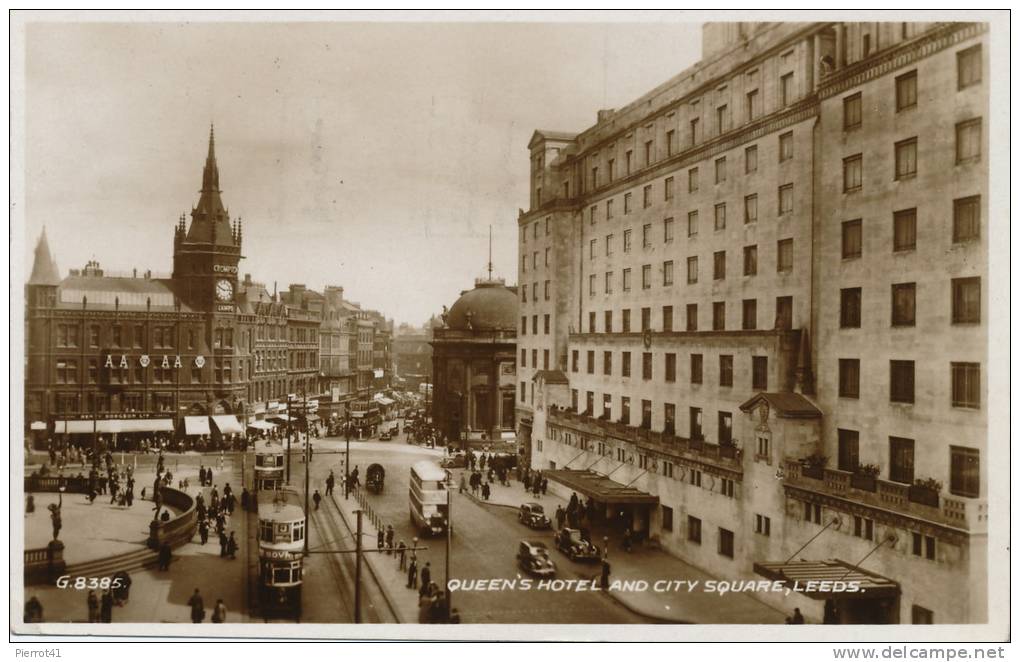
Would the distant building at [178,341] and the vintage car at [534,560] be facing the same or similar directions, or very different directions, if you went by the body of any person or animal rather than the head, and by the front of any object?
same or similar directions

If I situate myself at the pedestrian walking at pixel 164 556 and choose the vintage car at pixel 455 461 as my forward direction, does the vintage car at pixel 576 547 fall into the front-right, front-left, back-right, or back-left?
front-right

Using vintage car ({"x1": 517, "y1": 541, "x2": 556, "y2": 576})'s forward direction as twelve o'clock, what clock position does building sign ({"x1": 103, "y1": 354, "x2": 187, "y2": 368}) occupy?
The building sign is roughly at 5 o'clock from the vintage car.

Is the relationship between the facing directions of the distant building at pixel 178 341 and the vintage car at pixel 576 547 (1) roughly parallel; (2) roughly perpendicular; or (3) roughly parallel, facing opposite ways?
roughly parallel

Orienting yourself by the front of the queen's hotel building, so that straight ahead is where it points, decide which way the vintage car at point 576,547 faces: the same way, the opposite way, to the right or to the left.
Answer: to the left

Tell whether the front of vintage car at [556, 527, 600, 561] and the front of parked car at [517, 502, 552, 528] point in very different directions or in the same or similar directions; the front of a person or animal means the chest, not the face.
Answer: same or similar directions

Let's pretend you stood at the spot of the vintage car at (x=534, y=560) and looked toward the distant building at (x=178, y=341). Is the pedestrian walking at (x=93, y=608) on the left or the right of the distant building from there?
left

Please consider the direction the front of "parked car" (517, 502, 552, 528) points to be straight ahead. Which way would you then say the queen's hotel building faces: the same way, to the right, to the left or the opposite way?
to the right

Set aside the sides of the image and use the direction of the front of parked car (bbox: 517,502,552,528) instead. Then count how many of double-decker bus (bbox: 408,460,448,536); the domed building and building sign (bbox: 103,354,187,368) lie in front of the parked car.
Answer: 0

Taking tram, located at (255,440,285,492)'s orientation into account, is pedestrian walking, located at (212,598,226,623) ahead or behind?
ahead

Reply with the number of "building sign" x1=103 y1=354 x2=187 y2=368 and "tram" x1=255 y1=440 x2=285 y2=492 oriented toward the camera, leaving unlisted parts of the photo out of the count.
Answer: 2

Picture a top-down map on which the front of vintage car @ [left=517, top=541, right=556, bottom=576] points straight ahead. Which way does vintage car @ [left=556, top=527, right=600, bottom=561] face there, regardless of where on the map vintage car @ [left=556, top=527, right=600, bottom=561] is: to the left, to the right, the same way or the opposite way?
the same way

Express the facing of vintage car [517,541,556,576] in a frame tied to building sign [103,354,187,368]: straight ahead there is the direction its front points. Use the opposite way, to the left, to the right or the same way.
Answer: the same way

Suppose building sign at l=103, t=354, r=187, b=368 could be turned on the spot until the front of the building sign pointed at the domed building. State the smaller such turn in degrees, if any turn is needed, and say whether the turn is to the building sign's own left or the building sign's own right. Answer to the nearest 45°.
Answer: approximately 135° to the building sign's own left

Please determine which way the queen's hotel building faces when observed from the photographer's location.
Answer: facing the viewer and to the left of the viewer

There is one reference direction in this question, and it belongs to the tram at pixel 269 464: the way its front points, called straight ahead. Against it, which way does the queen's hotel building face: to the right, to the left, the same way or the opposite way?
to the right

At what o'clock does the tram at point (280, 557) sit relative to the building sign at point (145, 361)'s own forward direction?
The tram is roughly at 11 o'clock from the building sign.
